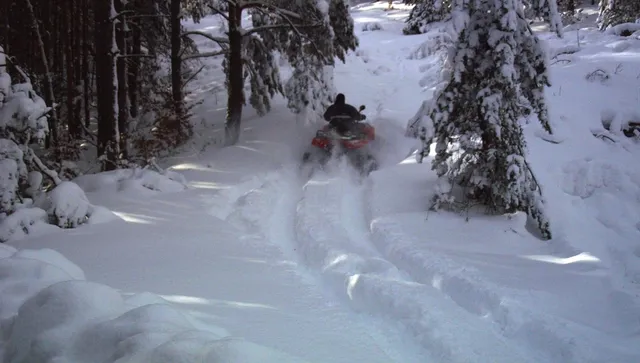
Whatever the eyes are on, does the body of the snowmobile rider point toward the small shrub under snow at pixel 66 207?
no

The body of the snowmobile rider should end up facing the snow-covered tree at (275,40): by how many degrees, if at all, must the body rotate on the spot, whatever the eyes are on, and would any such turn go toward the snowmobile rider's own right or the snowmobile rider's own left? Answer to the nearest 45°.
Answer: approximately 45° to the snowmobile rider's own left

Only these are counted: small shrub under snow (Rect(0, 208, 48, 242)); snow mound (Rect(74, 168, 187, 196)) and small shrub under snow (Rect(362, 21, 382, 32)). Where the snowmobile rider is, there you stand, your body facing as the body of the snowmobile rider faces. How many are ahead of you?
1

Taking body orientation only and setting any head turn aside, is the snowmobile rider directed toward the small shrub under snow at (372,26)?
yes

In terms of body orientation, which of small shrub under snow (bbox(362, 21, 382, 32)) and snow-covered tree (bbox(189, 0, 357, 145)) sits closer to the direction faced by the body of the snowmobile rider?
the small shrub under snow

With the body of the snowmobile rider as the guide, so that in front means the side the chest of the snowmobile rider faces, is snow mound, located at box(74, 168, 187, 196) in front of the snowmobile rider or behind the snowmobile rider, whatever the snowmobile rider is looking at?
behind

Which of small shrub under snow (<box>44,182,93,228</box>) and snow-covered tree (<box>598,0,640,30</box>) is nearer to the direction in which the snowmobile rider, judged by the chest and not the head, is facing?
the snow-covered tree

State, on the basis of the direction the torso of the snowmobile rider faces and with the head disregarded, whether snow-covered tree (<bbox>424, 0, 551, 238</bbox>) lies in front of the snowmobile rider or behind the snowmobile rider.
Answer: behind

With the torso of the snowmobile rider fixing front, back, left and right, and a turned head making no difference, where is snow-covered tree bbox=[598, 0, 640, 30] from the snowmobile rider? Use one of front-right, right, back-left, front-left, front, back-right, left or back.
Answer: front-right

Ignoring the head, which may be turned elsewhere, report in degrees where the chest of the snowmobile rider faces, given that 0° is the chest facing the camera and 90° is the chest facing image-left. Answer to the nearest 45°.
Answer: approximately 180°

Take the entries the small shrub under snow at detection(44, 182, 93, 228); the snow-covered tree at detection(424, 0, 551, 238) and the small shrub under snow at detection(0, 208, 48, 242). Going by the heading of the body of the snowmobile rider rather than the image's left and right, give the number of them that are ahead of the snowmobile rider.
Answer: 0

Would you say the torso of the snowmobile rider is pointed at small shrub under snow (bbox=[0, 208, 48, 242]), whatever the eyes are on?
no
